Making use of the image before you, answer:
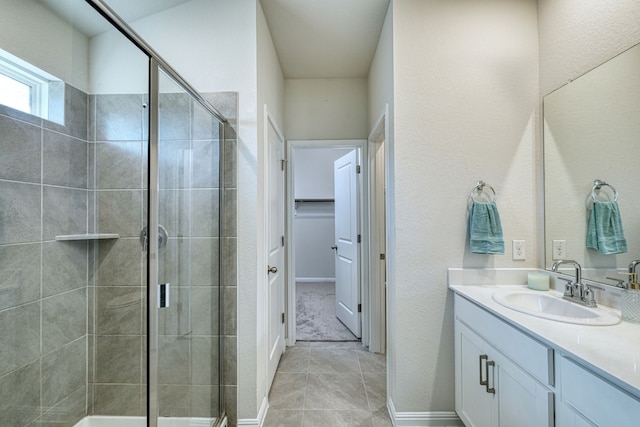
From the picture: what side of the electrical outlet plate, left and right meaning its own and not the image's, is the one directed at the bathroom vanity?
front

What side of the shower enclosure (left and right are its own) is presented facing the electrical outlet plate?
front

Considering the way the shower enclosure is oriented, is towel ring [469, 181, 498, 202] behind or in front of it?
in front

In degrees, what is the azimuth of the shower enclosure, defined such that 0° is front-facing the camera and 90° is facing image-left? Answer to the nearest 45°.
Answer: approximately 315°

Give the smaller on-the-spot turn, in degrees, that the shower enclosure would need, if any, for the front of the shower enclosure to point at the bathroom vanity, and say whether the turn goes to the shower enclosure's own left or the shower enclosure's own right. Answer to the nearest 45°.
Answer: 0° — it already faces it

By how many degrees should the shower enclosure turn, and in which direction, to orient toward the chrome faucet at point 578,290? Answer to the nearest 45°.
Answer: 0° — it already faces it

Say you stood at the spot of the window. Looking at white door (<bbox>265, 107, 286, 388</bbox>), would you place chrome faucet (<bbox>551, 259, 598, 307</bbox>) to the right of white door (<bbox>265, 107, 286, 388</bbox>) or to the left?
right

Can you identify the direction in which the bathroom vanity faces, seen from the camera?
facing the viewer and to the left of the viewer
